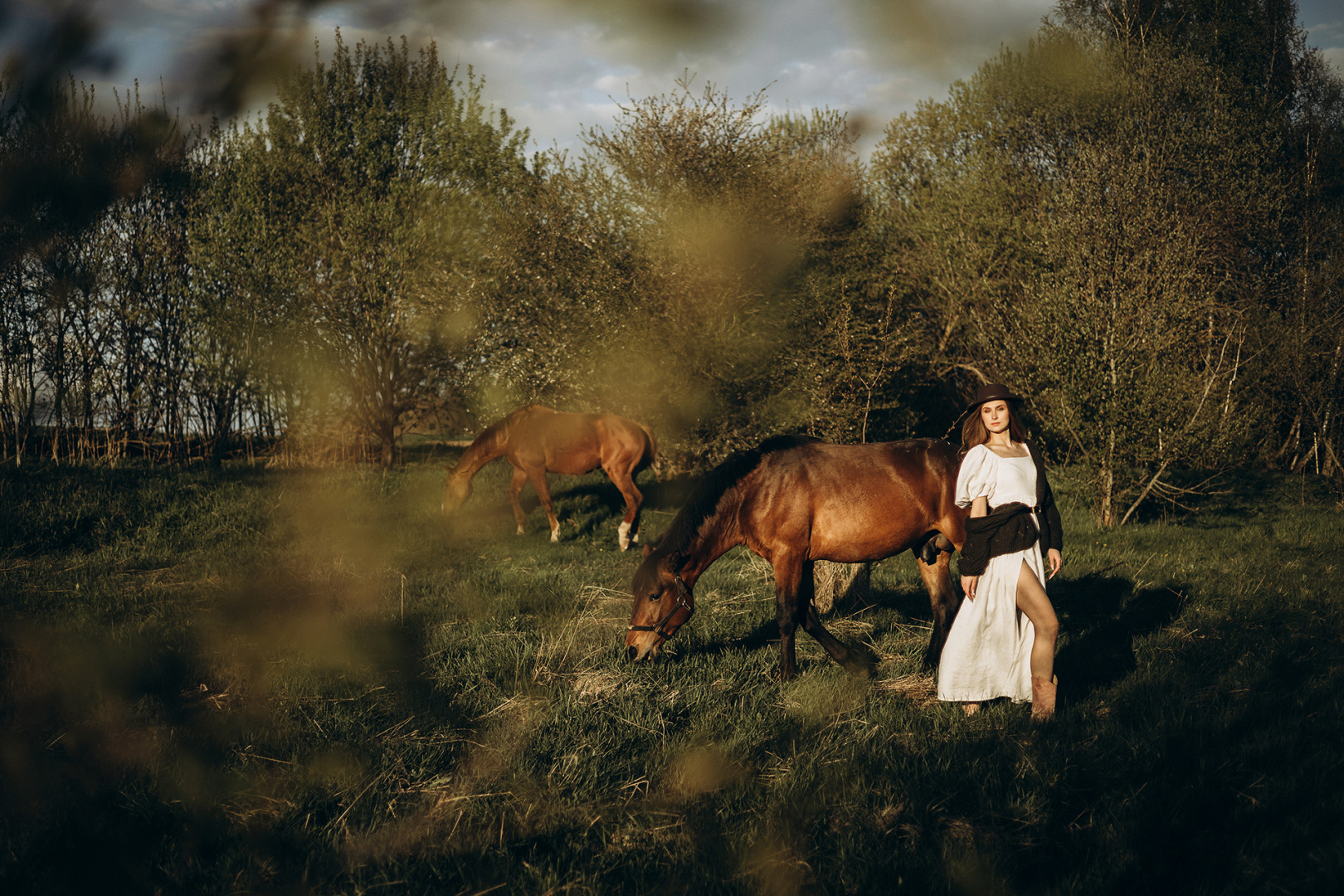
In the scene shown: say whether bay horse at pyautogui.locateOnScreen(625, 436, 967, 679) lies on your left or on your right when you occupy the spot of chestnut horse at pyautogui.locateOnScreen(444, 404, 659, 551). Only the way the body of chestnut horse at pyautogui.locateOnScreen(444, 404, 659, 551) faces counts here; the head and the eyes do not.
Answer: on your left

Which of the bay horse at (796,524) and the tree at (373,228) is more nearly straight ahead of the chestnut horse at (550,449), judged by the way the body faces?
the tree

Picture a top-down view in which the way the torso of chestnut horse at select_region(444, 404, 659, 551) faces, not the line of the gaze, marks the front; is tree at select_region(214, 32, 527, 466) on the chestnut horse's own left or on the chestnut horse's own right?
on the chestnut horse's own right

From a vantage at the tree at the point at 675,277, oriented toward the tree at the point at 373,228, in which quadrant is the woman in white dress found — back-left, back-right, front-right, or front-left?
back-left

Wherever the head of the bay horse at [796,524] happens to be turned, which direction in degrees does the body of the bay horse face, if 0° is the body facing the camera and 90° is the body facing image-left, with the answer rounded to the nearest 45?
approximately 90°

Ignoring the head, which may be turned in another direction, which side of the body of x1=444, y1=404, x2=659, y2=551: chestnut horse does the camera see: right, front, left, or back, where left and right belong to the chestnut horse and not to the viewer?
left

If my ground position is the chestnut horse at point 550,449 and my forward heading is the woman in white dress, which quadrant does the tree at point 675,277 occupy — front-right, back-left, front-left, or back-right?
back-left

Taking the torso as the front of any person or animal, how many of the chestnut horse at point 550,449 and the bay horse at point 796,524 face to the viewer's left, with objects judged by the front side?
2
